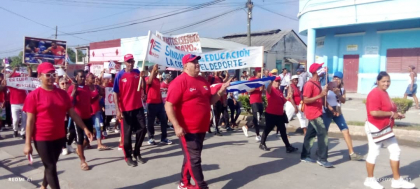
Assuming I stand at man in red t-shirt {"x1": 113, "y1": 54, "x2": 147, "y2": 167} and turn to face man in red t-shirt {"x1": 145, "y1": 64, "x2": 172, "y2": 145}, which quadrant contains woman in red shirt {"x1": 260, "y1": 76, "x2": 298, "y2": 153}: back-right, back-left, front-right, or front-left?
front-right

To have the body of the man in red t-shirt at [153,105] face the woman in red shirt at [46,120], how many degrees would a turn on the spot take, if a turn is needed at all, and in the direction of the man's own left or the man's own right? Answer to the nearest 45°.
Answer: approximately 45° to the man's own right

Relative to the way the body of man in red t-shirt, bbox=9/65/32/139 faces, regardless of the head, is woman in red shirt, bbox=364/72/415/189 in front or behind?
in front

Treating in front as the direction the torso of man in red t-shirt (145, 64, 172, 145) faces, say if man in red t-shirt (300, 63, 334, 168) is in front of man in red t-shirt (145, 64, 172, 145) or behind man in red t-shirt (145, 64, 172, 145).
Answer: in front

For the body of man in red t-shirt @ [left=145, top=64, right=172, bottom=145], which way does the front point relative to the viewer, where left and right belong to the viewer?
facing the viewer and to the right of the viewer

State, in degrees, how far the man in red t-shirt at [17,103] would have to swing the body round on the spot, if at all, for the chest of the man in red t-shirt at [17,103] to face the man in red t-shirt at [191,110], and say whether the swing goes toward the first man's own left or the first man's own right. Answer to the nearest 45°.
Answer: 0° — they already face them

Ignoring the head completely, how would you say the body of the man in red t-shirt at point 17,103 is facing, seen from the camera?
toward the camera

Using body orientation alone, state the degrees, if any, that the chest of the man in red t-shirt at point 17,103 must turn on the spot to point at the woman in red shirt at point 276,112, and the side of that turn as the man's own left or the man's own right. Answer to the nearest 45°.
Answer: approximately 45° to the man's own left

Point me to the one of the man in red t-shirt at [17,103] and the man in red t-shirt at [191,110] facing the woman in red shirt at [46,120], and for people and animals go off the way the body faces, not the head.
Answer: the man in red t-shirt at [17,103]

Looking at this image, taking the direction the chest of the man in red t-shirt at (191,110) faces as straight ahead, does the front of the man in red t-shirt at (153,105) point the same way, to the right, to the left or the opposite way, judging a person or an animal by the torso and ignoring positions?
the same way

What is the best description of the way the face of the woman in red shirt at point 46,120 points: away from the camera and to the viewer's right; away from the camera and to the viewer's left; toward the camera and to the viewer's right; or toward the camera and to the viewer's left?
toward the camera and to the viewer's right

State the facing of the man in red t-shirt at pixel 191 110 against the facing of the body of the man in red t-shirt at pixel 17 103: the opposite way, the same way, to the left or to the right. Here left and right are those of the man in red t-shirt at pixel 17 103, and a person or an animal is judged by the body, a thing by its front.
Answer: the same way

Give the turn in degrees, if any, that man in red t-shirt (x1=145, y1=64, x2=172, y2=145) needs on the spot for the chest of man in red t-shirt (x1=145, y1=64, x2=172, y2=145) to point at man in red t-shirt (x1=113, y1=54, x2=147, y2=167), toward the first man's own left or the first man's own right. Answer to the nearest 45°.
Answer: approximately 45° to the first man's own right
